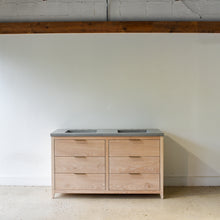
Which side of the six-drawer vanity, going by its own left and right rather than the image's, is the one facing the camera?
front
